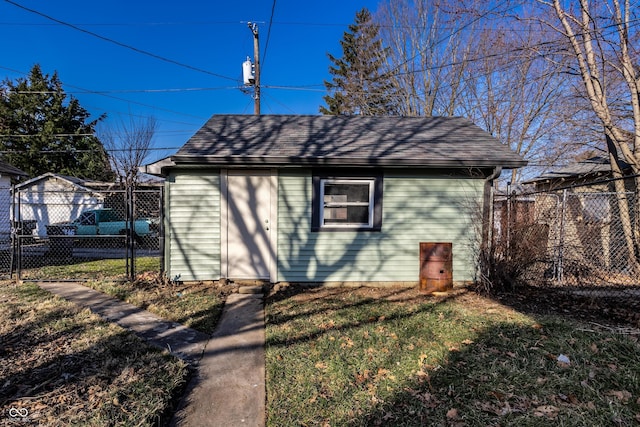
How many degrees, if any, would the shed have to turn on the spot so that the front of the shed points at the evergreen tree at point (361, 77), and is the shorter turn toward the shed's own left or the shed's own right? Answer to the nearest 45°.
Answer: approximately 180°

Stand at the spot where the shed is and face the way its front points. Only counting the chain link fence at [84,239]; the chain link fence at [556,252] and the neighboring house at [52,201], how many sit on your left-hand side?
1

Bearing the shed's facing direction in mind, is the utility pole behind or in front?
behind

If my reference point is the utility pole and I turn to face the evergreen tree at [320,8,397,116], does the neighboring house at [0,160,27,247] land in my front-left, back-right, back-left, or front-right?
back-left

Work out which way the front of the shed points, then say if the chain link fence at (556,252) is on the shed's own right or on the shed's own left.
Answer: on the shed's own left

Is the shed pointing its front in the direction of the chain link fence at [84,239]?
no

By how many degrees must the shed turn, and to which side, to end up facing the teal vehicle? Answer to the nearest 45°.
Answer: approximately 135° to its right

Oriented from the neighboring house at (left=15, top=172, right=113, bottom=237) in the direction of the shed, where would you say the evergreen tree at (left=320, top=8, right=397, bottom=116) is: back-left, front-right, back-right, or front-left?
front-left

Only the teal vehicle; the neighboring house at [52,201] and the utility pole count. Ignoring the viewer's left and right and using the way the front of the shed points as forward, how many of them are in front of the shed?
0

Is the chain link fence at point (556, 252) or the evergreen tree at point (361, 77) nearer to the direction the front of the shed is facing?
the chain link fence

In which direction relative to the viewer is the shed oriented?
toward the camera

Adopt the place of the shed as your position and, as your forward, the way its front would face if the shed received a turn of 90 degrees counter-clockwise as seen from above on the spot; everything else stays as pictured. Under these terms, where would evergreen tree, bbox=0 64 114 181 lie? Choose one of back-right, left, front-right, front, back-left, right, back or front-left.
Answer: back-left

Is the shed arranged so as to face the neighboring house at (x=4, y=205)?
no

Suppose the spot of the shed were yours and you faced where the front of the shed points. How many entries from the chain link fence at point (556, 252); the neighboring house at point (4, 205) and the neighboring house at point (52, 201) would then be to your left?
1
